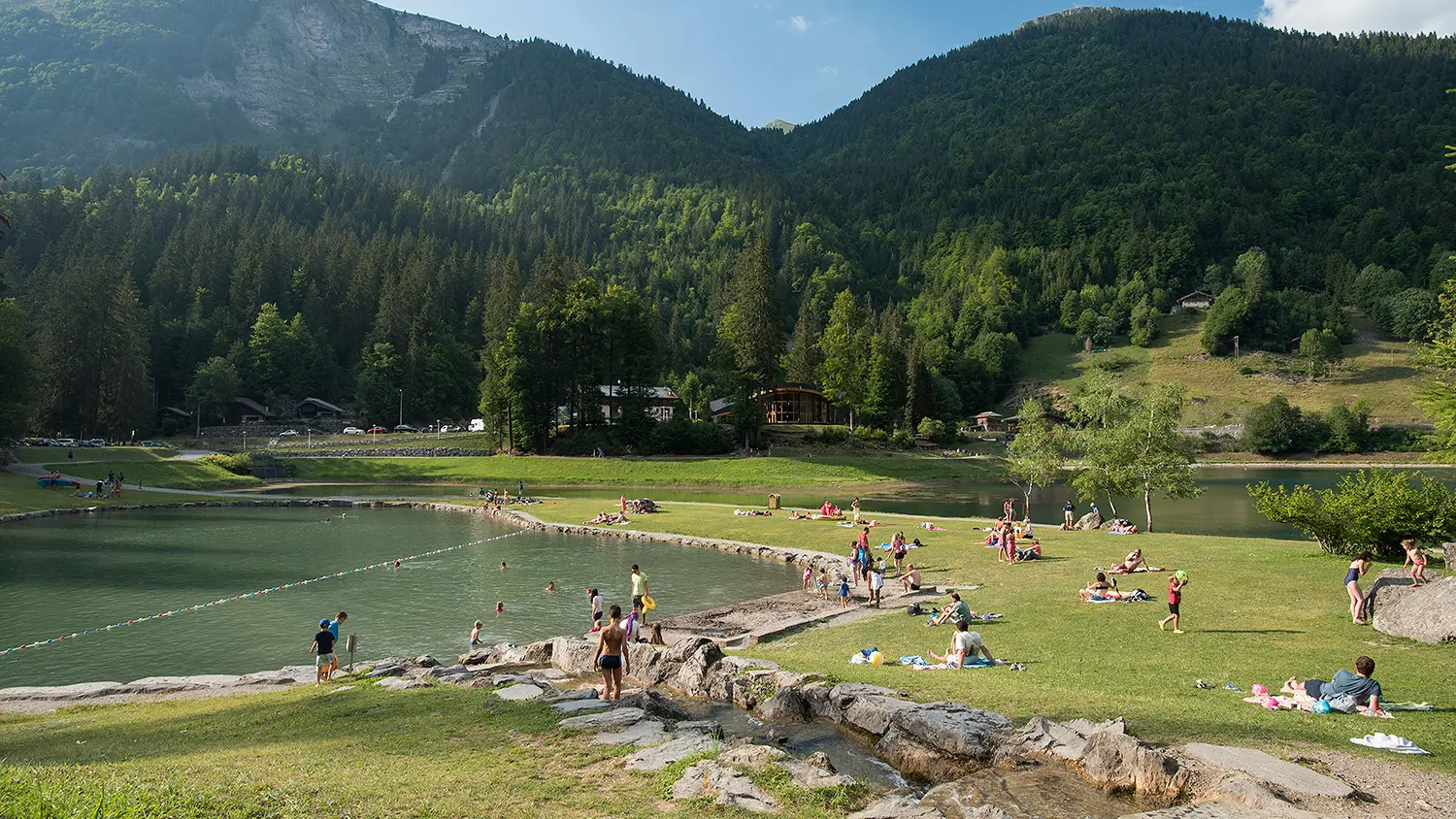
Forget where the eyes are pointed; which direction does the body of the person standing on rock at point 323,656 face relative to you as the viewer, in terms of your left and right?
facing away from the viewer

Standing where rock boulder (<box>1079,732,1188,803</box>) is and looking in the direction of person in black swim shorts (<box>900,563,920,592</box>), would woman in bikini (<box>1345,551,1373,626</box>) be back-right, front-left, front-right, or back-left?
front-right

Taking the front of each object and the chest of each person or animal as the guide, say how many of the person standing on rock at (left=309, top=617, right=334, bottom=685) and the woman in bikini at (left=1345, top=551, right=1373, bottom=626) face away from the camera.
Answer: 1

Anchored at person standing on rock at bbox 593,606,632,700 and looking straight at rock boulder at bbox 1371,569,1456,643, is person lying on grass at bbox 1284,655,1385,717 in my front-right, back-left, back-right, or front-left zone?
front-right

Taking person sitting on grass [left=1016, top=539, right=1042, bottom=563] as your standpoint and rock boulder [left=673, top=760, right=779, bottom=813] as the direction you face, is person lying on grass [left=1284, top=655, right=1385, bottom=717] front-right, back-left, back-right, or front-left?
front-left

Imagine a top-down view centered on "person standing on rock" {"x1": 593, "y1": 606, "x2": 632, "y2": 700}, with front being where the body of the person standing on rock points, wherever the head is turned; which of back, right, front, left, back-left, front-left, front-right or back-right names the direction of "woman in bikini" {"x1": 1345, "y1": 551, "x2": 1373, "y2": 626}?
right

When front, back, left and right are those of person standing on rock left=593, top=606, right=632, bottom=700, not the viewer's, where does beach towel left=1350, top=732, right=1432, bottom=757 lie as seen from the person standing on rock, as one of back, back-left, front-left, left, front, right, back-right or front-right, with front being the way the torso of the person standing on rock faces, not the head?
back-right
